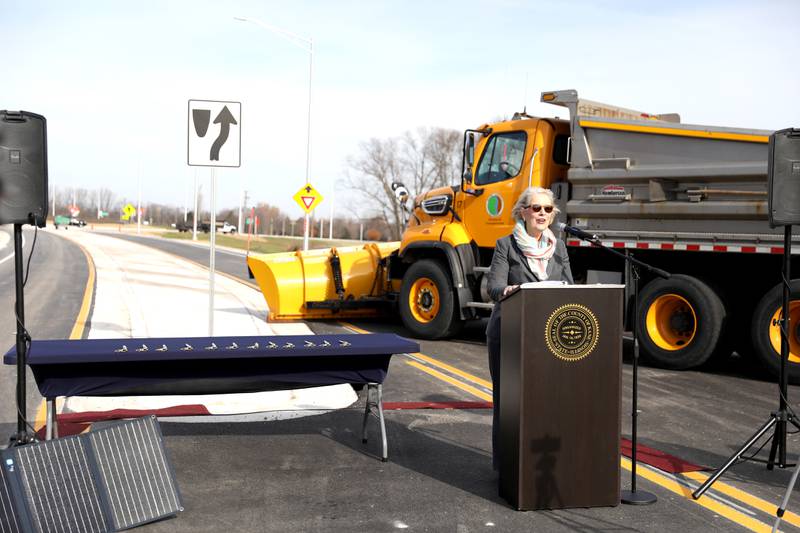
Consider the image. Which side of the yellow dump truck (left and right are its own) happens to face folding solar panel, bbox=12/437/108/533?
left

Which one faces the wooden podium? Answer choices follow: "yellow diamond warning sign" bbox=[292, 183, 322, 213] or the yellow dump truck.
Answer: the yellow diamond warning sign

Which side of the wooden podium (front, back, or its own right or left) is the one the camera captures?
front

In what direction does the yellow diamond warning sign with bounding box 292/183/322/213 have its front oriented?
toward the camera

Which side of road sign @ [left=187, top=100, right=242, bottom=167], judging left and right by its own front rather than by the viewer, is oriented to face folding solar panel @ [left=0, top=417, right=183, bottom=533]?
front

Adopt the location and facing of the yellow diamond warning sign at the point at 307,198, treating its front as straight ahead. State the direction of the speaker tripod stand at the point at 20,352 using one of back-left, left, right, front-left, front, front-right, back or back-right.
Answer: front

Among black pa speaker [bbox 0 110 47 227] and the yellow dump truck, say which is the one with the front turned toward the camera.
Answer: the black pa speaker

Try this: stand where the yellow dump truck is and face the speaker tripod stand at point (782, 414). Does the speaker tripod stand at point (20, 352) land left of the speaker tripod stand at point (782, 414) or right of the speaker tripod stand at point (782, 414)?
right

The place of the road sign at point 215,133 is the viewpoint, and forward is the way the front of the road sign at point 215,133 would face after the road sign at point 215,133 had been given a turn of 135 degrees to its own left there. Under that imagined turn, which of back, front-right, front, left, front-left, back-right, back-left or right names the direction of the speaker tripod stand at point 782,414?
right

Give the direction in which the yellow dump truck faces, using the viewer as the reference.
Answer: facing away from the viewer and to the left of the viewer

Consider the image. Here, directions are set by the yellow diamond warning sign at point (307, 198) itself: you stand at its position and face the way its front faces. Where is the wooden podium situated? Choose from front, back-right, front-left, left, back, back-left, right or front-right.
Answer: front

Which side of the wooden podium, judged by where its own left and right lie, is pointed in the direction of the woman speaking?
back

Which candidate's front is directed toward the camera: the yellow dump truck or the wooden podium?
the wooden podium

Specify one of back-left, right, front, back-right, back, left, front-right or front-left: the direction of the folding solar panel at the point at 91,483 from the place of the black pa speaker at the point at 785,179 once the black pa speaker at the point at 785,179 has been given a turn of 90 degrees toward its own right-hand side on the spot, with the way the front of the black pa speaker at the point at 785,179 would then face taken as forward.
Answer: front-left

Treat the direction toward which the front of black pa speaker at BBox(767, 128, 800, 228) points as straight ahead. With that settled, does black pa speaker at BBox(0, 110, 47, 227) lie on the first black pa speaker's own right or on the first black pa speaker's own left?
on the first black pa speaker's own right

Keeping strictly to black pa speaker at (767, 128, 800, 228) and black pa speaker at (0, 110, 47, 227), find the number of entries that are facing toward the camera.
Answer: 2

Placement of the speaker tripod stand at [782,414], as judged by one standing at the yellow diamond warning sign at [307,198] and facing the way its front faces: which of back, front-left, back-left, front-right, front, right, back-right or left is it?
front

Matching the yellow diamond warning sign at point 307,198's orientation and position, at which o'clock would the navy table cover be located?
The navy table cover is roughly at 12 o'clock from the yellow diamond warning sign.
